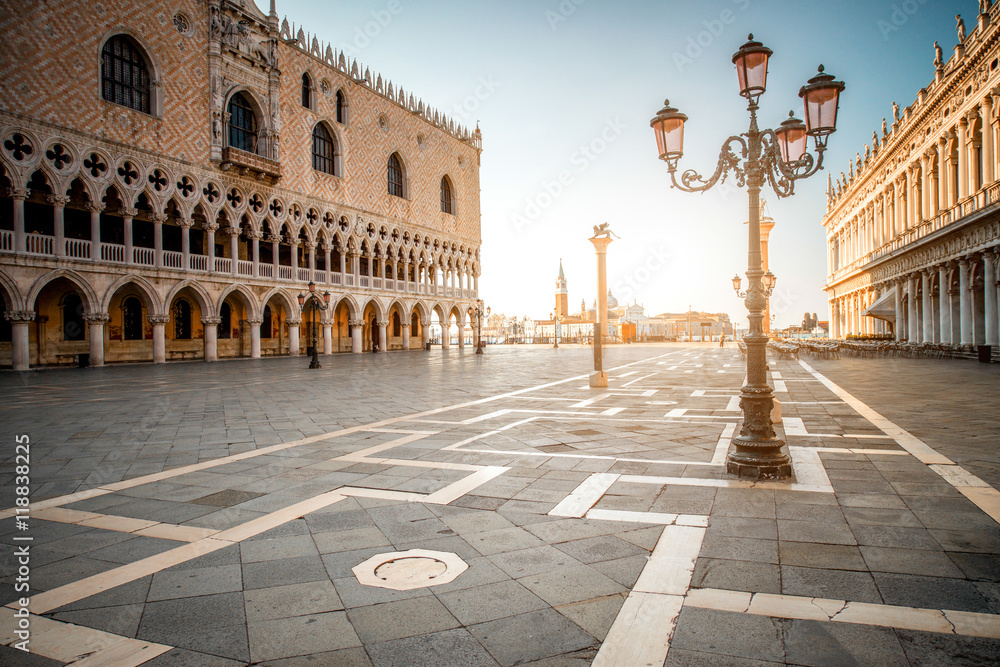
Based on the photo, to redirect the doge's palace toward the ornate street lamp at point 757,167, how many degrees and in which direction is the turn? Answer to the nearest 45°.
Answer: approximately 45° to its right

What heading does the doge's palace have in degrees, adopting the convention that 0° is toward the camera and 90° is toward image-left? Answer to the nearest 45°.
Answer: approximately 315°
